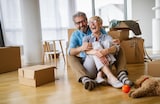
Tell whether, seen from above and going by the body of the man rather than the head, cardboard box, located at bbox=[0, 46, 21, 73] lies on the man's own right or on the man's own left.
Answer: on the man's own right

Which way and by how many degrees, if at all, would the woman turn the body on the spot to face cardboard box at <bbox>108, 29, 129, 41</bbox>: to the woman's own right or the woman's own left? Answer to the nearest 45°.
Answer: approximately 180°

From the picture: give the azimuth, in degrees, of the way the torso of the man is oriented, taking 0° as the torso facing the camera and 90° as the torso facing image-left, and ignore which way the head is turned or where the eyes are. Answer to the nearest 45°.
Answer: approximately 0°

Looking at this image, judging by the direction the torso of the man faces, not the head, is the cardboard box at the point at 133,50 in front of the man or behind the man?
behind

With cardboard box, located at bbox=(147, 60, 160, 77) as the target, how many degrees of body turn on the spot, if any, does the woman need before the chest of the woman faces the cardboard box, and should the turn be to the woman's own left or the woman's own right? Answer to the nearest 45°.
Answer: approximately 90° to the woman's own left

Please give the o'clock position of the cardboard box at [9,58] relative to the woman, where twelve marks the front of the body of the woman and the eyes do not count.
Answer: The cardboard box is roughly at 4 o'clock from the woman.
